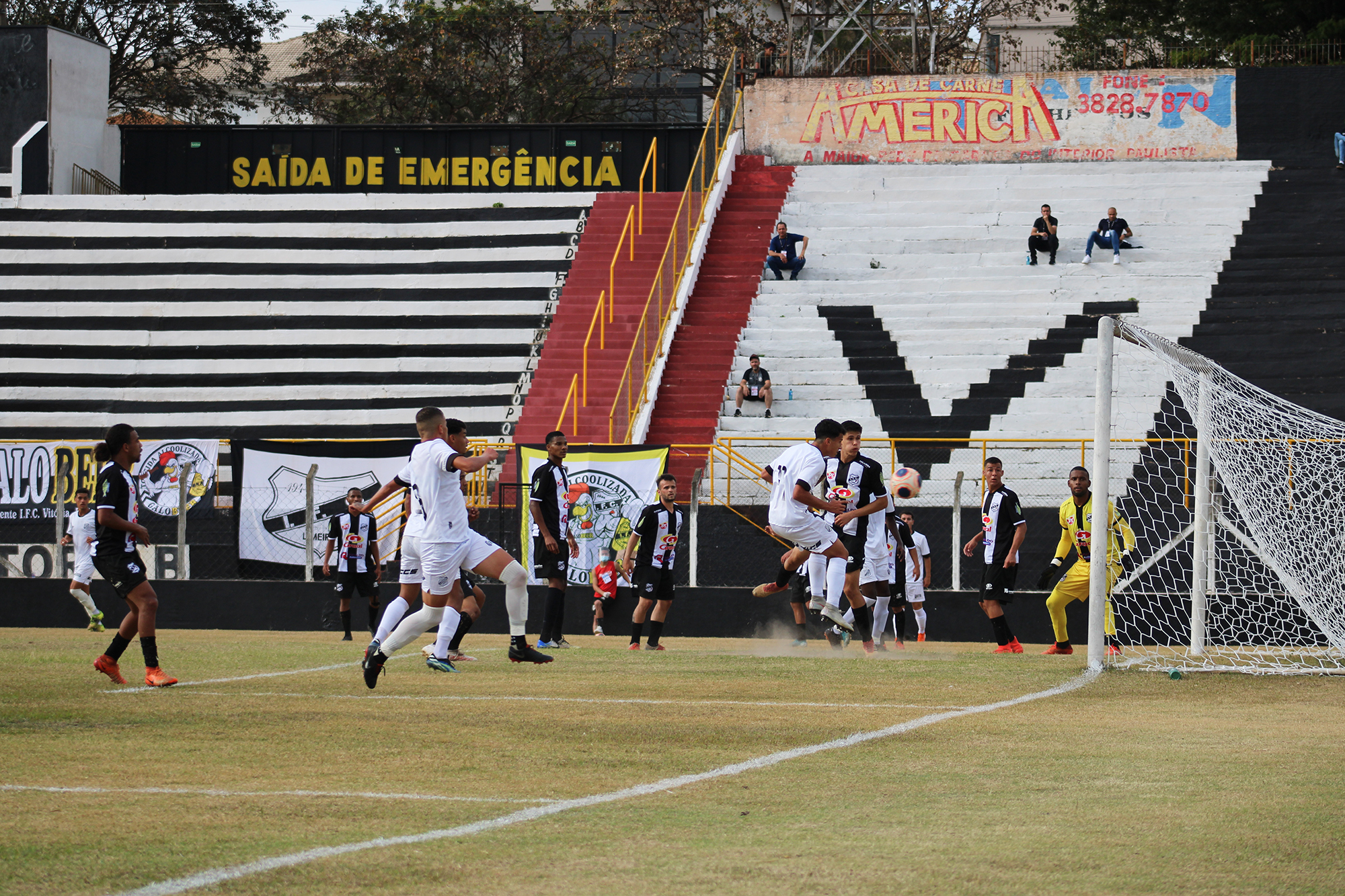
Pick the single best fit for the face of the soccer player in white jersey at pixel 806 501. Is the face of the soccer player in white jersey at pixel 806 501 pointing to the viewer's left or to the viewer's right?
to the viewer's right

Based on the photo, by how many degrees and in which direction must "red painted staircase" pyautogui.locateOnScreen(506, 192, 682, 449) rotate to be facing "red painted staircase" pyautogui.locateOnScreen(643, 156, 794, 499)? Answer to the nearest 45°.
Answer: approximately 90° to its left

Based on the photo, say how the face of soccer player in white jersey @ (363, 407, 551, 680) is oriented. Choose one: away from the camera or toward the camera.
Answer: away from the camera

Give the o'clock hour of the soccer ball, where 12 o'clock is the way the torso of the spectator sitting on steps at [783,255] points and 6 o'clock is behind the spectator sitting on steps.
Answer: The soccer ball is roughly at 12 o'clock from the spectator sitting on steps.

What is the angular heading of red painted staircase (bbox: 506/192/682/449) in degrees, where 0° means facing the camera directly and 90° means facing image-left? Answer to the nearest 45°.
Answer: approximately 0°

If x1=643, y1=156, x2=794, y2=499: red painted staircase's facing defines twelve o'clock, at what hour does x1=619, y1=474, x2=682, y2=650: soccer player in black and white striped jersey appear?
The soccer player in black and white striped jersey is roughly at 12 o'clock from the red painted staircase.
